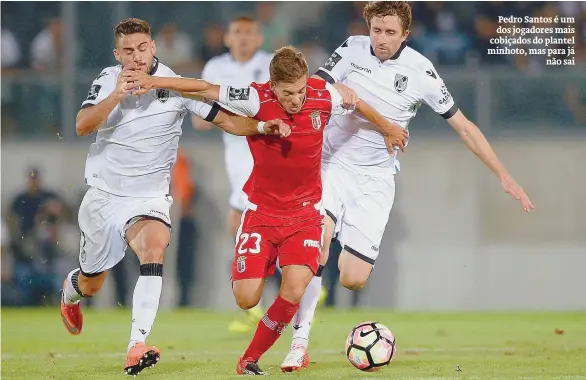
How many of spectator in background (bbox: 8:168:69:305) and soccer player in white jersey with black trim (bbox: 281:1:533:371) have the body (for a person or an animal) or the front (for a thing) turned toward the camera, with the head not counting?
2

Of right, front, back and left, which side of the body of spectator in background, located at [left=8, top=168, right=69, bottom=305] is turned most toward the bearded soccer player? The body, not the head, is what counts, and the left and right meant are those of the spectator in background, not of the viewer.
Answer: front

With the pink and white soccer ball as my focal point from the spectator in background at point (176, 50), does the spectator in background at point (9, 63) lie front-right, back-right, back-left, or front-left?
back-right

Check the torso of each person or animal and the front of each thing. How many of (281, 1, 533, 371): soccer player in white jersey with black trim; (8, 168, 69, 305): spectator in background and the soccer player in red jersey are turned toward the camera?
3

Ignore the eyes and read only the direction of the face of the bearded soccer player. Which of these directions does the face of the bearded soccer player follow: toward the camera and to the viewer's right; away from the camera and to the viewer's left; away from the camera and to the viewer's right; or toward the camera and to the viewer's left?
toward the camera and to the viewer's right

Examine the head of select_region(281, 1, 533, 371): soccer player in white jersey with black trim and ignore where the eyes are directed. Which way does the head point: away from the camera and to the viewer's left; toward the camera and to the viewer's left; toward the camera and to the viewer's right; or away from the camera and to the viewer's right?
toward the camera and to the viewer's left

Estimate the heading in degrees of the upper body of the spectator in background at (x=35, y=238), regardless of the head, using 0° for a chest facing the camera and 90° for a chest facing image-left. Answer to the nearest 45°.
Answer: approximately 0°

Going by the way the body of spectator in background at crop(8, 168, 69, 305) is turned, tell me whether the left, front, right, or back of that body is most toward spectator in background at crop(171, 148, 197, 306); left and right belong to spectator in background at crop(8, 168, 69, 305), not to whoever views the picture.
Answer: left
